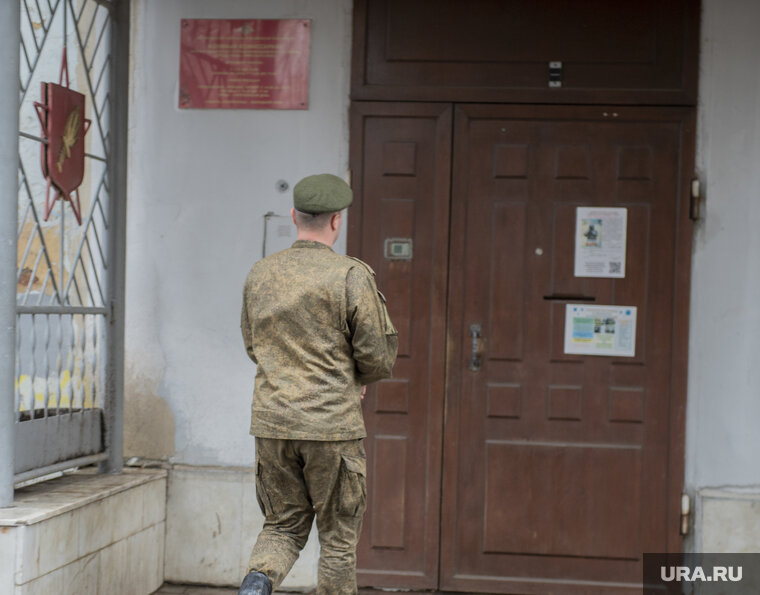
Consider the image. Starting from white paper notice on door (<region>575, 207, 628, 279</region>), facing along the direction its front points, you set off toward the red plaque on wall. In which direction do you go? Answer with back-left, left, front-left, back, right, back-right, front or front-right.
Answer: right

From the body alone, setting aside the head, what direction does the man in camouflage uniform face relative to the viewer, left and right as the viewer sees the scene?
facing away from the viewer and to the right of the viewer

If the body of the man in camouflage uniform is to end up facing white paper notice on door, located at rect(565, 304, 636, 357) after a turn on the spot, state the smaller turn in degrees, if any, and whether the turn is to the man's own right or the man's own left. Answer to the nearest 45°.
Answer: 0° — they already face it

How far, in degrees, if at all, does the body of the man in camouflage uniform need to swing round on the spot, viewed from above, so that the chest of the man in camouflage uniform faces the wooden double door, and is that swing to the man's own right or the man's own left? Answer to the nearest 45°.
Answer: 0° — they already face it

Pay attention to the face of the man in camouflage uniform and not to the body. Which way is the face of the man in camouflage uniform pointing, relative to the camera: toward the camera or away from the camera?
away from the camera

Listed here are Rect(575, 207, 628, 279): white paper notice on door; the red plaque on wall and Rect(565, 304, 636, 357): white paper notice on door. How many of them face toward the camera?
3

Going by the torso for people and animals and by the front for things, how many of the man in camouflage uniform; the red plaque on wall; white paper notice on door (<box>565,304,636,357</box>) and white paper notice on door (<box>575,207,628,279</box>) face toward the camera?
3

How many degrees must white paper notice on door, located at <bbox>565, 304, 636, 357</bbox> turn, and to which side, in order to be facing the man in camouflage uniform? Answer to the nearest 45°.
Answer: approximately 45° to its right

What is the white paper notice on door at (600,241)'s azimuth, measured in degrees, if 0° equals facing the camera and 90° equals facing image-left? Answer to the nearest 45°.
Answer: approximately 0°
